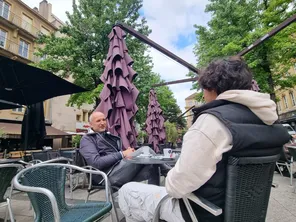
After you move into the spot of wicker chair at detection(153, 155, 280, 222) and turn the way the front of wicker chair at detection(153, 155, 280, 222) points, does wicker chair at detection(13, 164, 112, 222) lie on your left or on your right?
on your left

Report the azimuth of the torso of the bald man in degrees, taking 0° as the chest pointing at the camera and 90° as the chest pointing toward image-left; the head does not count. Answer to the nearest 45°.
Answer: approximately 315°

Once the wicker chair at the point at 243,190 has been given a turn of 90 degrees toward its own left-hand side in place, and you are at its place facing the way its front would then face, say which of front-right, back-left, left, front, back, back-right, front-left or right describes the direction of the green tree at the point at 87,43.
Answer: right

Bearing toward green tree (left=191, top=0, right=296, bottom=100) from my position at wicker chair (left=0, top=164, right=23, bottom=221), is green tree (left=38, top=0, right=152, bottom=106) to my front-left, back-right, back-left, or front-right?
front-left

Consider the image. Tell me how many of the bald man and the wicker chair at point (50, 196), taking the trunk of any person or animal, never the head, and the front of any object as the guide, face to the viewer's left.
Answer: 0

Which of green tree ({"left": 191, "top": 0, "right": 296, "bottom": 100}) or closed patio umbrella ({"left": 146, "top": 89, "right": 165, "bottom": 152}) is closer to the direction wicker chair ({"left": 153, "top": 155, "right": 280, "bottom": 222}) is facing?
the closed patio umbrella

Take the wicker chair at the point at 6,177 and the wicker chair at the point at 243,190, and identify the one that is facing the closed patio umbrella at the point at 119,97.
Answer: the wicker chair at the point at 243,190

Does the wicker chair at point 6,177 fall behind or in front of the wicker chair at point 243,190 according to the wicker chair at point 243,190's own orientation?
in front

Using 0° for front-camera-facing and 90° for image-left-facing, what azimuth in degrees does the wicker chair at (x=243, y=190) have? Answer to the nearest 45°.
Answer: approximately 135°

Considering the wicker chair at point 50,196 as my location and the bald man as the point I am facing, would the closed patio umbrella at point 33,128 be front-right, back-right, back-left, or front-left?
front-left

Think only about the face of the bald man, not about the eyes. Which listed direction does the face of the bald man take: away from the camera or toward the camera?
toward the camera
